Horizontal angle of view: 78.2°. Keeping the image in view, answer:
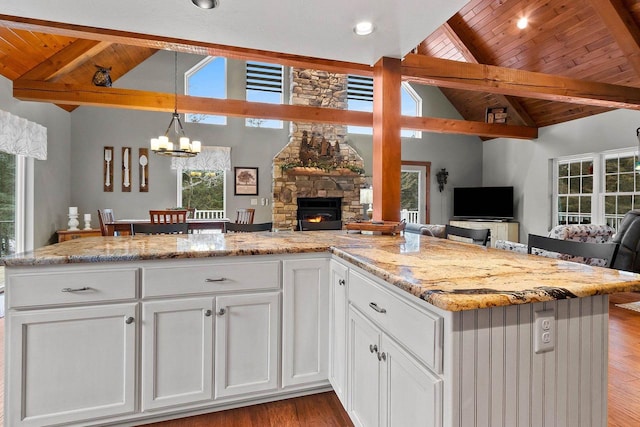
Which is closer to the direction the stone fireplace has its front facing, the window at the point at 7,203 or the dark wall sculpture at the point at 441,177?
the window

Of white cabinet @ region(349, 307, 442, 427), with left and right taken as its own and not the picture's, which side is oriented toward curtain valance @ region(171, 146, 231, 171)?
right

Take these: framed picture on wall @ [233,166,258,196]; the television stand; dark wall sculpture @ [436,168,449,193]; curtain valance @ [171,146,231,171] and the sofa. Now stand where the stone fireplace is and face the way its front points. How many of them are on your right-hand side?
2

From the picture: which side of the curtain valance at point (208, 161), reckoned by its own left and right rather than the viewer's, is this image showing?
front

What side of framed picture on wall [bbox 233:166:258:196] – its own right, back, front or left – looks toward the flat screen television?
left

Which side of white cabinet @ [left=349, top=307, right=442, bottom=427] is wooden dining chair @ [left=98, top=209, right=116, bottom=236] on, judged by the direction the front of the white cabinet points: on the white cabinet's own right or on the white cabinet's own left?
on the white cabinet's own right

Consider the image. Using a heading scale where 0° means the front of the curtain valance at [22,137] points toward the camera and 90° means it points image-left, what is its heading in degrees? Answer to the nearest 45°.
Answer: approximately 315°

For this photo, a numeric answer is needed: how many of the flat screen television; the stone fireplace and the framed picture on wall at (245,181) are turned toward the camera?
3

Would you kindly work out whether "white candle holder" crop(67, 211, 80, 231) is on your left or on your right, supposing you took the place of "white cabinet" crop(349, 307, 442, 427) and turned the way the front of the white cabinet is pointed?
on your right

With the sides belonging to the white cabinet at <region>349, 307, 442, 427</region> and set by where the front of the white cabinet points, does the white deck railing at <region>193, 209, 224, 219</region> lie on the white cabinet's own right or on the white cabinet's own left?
on the white cabinet's own right

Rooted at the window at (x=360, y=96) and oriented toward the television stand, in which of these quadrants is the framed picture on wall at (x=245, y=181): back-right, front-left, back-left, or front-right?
back-right

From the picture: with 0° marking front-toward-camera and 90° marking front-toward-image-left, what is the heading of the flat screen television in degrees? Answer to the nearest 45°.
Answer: approximately 0°

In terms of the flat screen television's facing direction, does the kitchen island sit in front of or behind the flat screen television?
in front
